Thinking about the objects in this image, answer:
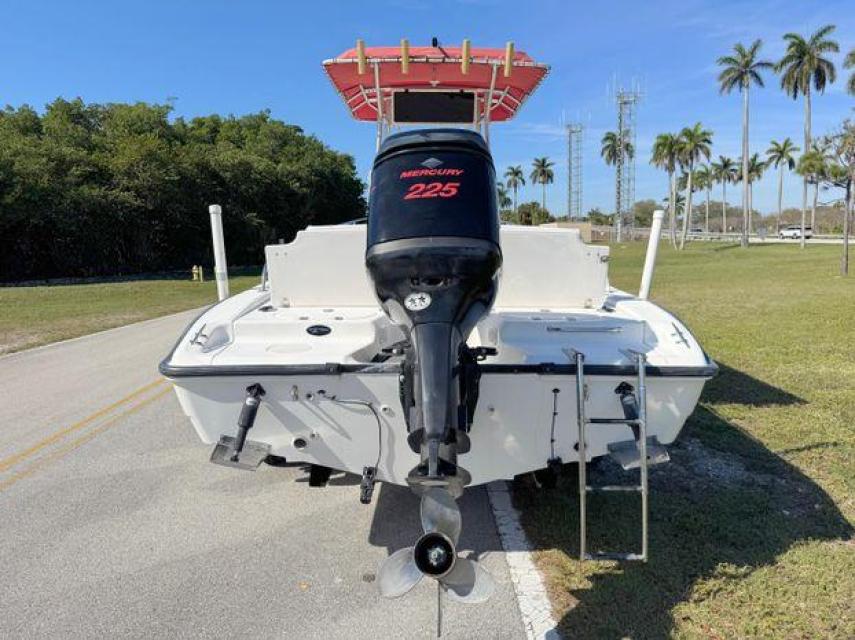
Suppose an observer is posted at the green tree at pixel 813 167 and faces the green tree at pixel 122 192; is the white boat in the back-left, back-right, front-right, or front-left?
front-left

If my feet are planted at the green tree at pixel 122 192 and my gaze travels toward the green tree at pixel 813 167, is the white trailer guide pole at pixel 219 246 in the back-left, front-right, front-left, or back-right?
back-right

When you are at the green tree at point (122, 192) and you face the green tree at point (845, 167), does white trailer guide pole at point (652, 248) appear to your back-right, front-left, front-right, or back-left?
front-right

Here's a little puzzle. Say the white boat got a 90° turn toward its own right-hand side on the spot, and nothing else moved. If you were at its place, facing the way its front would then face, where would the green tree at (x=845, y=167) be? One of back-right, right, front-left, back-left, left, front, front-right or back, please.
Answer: front-left

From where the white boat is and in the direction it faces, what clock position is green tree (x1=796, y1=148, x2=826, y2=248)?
The green tree is roughly at 1 o'clock from the white boat.

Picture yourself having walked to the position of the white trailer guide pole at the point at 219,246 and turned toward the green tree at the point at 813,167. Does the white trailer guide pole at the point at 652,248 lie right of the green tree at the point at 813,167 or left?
right

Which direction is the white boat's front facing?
away from the camera

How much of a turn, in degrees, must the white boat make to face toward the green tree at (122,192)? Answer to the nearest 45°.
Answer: approximately 45° to its left
